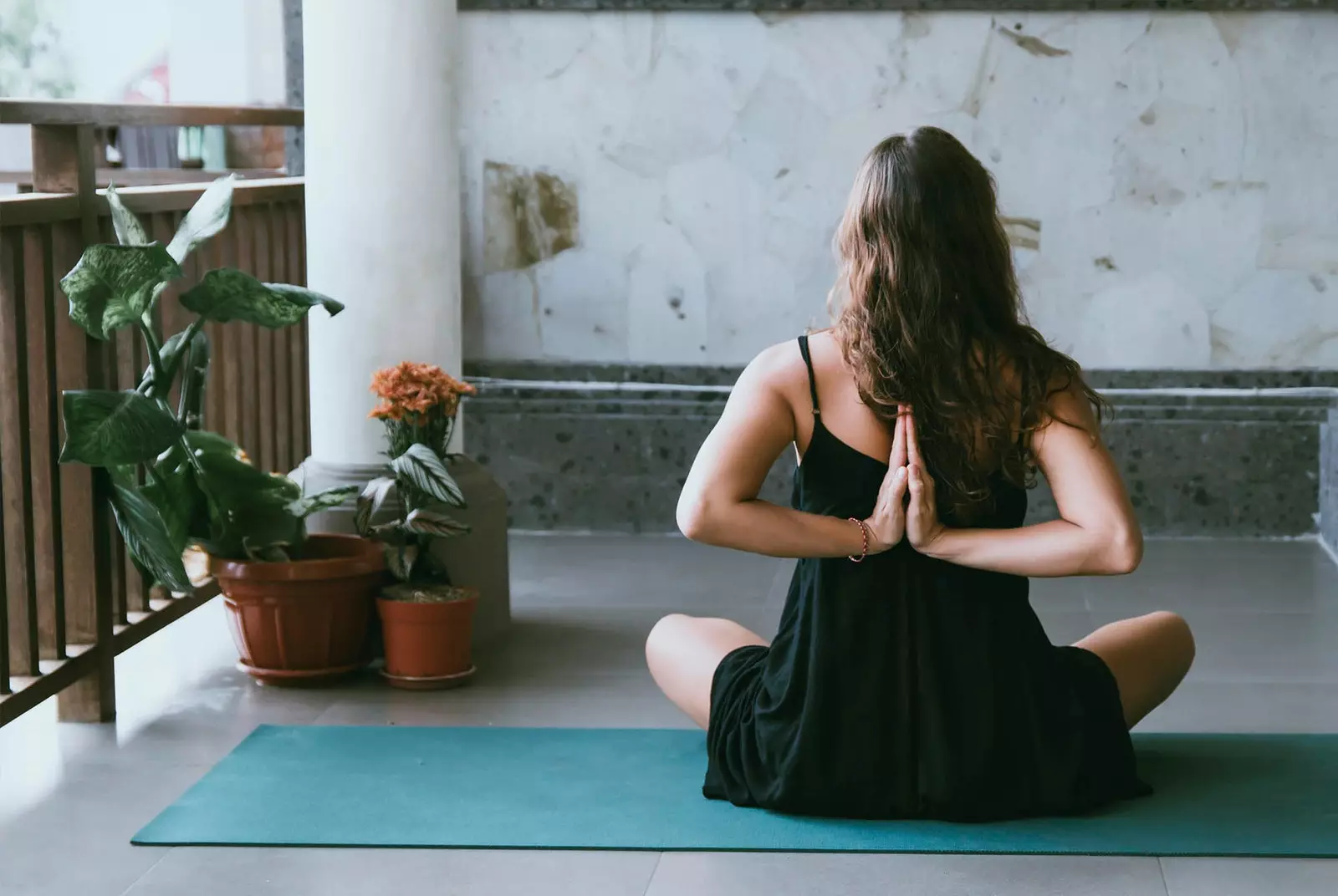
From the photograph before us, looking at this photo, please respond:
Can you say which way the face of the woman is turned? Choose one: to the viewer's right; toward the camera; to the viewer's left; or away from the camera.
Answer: away from the camera

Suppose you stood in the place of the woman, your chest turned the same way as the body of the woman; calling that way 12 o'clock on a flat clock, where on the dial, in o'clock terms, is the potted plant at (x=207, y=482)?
The potted plant is roughly at 10 o'clock from the woman.

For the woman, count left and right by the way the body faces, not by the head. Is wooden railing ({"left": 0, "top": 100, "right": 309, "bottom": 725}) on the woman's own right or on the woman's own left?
on the woman's own left

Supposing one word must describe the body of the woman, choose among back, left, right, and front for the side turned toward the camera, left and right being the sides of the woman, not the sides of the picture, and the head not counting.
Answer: back

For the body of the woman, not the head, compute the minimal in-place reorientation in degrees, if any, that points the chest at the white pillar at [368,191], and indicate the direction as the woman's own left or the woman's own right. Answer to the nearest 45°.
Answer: approximately 45° to the woman's own left
